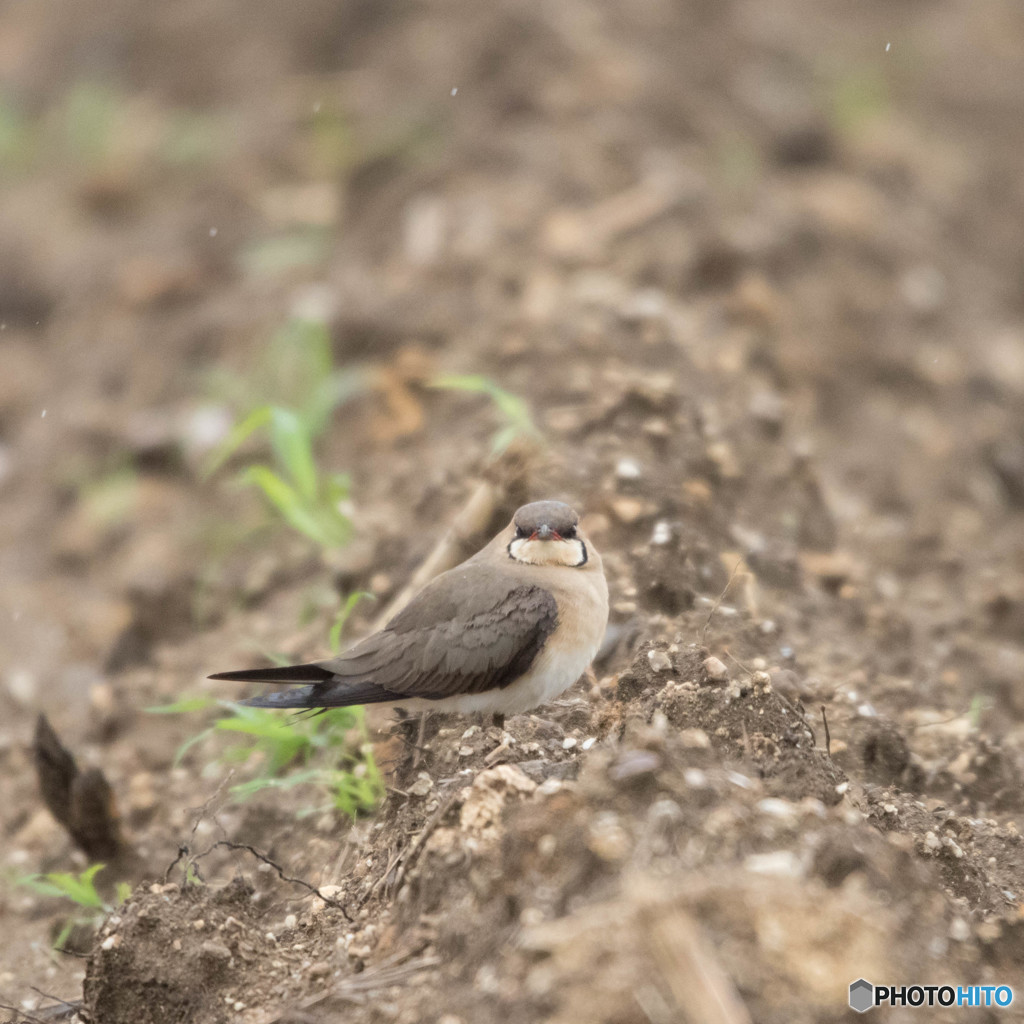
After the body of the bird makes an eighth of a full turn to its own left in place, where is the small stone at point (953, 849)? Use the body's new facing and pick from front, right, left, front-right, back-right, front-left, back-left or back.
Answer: right

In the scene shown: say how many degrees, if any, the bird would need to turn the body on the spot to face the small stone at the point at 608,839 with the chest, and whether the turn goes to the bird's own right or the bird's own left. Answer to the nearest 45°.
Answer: approximately 90° to the bird's own right

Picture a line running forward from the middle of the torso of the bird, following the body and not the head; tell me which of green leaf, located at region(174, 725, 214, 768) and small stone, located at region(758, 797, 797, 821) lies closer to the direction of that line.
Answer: the small stone

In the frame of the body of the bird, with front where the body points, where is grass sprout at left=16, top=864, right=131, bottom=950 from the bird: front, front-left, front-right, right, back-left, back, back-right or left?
back

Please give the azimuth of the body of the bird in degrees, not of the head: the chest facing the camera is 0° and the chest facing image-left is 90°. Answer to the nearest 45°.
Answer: approximately 270°

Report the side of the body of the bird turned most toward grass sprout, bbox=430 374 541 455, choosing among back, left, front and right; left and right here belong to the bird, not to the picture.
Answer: left
